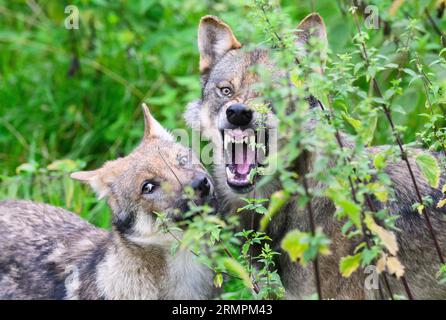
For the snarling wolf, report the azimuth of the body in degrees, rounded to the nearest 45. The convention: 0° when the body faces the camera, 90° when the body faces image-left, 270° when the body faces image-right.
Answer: approximately 45°

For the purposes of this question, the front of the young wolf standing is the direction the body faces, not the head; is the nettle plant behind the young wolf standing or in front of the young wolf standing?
in front

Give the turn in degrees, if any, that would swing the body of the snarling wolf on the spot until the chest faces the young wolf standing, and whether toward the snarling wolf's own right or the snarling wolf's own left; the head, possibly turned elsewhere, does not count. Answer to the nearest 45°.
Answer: approximately 45° to the snarling wolf's own right

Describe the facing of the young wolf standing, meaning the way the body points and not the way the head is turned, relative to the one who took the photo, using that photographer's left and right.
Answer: facing the viewer and to the right of the viewer

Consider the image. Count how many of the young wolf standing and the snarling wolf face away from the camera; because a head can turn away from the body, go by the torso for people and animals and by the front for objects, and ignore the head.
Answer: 0
